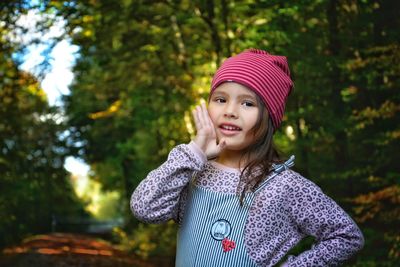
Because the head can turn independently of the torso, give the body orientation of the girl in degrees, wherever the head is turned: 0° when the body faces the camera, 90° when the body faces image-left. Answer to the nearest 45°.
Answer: approximately 45°
